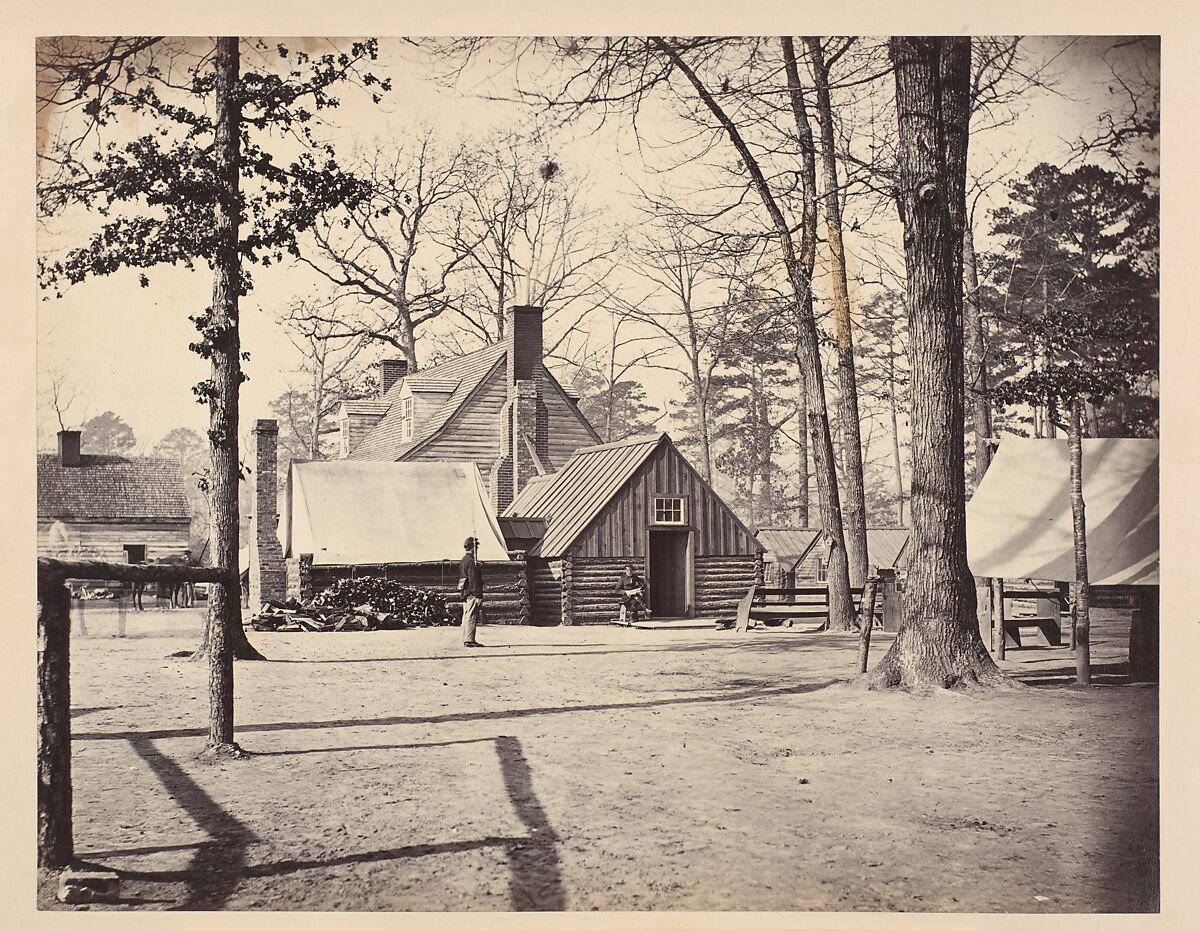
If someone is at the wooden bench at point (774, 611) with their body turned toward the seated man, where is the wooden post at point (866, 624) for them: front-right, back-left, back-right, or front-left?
back-left

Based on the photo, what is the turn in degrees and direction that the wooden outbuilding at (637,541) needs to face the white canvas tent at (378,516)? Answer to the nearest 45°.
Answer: approximately 90° to its right

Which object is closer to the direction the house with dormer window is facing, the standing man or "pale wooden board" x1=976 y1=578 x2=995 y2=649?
the standing man

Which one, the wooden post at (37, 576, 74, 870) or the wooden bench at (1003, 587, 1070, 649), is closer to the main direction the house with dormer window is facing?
the wooden post

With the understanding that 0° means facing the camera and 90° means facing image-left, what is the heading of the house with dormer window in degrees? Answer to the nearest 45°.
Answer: approximately 45°

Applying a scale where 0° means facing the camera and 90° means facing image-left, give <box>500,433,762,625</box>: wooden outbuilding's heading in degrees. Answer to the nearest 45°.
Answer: approximately 0°
